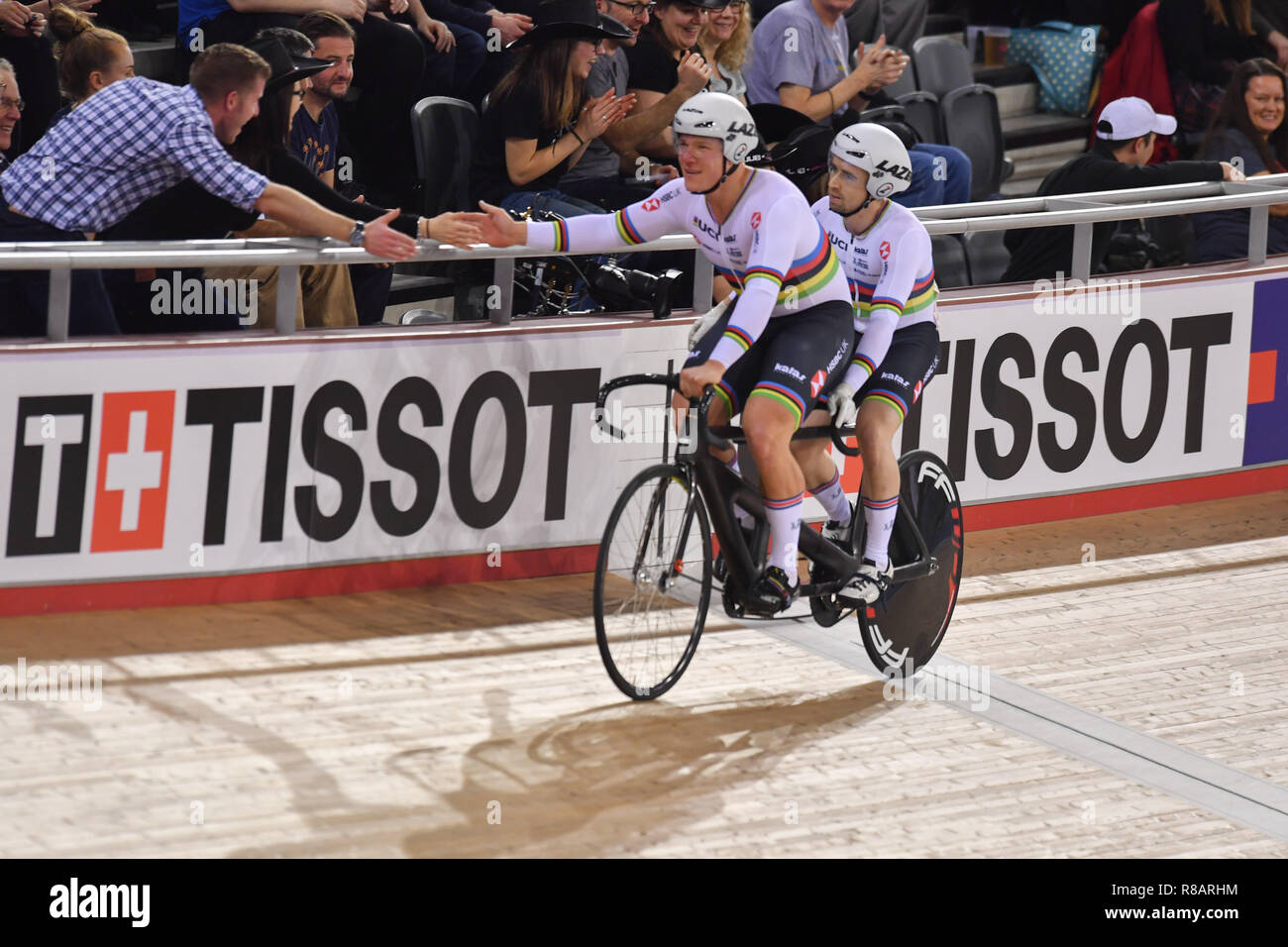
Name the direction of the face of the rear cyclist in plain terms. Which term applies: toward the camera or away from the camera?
toward the camera

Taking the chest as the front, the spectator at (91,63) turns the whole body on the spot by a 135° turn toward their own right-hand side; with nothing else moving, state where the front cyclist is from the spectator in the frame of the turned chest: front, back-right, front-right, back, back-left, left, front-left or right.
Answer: left

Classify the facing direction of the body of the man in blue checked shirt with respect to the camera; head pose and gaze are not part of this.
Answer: to the viewer's right

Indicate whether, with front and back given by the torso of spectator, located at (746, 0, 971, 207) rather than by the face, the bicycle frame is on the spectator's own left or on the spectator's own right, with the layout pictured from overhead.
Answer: on the spectator's own right

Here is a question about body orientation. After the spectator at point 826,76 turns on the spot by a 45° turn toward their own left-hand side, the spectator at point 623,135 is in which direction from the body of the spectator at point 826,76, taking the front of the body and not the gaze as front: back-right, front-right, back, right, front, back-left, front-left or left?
back-right

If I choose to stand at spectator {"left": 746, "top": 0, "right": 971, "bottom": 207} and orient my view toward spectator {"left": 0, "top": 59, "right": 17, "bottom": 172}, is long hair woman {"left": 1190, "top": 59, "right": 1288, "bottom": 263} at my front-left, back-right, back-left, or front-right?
back-left

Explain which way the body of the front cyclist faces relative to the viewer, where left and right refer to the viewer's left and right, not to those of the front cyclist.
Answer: facing the viewer and to the left of the viewer

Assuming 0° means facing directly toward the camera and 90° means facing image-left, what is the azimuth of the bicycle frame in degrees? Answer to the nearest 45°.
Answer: approximately 45°

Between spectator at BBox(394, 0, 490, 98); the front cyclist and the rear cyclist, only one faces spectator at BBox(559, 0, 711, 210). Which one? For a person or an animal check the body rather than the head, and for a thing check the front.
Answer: spectator at BBox(394, 0, 490, 98)

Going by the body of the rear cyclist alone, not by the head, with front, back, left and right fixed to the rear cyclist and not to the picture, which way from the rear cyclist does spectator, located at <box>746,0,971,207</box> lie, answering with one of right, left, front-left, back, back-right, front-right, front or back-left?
back-right

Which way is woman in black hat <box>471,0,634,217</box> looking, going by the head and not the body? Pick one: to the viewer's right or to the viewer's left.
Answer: to the viewer's right

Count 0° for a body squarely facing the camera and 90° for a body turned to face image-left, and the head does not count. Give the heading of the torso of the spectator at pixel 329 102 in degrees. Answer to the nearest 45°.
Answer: approximately 315°

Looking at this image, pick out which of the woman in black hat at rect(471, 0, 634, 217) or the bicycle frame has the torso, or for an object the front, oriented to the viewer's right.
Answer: the woman in black hat

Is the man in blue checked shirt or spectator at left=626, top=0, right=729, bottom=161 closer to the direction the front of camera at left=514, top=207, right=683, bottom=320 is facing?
the spectator

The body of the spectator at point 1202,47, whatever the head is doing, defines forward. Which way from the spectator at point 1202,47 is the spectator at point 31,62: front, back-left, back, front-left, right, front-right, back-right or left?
right

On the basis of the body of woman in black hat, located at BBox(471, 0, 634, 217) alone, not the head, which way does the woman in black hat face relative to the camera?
to the viewer's right

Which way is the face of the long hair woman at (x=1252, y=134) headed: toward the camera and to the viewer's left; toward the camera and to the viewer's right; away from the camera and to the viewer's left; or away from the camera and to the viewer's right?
toward the camera and to the viewer's left

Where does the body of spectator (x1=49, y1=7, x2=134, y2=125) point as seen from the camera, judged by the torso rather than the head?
to the viewer's right
